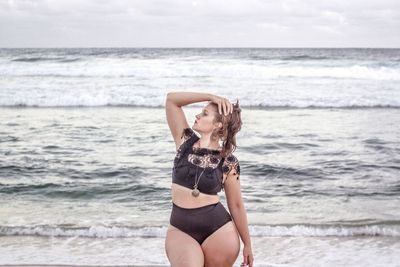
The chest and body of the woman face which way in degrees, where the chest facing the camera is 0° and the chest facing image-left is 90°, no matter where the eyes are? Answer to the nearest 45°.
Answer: approximately 0°
